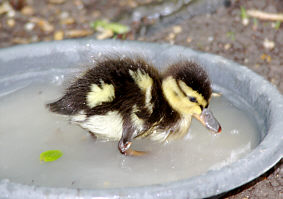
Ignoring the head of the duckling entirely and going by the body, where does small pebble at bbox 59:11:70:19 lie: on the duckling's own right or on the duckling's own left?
on the duckling's own left

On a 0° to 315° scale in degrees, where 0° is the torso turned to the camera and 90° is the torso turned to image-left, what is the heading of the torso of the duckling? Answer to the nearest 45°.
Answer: approximately 270°

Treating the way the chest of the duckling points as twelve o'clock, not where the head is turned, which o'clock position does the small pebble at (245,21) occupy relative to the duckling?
The small pebble is roughly at 10 o'clock from the duckling.

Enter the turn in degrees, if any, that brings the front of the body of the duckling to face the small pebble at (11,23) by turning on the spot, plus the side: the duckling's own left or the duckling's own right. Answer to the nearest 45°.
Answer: approximately 135° to the duckling's own left

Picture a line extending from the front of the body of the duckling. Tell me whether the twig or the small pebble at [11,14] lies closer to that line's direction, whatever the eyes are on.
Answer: the twig

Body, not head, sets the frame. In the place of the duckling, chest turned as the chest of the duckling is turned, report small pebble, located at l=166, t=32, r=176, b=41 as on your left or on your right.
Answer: on your left

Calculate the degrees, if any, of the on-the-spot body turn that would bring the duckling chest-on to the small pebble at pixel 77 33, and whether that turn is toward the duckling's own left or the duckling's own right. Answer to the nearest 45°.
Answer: approximately 90° to the duckling's own left

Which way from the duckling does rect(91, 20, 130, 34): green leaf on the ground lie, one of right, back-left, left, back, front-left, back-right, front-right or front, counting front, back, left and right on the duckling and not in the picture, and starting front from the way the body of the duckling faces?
left

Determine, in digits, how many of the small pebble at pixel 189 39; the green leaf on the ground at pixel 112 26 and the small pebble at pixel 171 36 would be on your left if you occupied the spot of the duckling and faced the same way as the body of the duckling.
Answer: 3

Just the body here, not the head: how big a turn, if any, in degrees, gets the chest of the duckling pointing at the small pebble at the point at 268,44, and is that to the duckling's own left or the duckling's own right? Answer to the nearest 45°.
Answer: approximately 45° to the duckling's own left

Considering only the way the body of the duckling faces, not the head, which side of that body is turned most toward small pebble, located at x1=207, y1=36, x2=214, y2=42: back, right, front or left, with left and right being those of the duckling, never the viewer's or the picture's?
left

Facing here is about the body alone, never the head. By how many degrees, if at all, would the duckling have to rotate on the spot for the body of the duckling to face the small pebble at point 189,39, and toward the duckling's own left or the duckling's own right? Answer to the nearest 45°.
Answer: approximately 90° to the duckling's own left

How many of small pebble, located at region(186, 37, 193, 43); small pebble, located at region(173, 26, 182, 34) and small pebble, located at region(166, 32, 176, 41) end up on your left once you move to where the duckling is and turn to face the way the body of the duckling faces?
3
